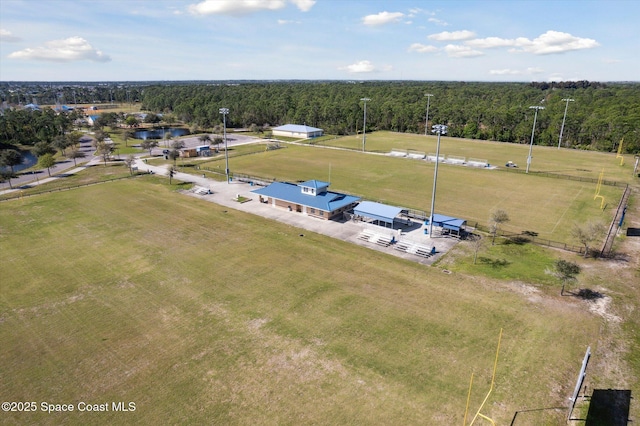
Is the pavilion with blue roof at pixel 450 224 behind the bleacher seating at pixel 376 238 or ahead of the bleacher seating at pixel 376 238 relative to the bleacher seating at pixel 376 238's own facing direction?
behind

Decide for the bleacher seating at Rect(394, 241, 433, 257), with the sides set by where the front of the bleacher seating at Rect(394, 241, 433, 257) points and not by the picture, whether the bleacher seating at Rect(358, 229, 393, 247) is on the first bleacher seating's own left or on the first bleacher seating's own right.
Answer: on the first bleacher seating's own right

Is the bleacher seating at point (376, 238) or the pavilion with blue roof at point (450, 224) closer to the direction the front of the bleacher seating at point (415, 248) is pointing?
the bleacher seating

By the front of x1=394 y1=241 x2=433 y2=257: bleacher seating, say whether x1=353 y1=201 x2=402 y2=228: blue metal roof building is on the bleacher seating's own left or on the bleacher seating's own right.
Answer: on the bleacher seating's own right

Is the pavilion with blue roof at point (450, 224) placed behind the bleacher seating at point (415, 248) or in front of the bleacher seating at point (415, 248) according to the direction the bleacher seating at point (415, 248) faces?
behind

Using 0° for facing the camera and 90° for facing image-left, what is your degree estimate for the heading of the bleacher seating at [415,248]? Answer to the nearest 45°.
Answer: approximately 45°

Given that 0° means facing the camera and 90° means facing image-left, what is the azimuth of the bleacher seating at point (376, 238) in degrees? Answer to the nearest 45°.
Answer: approximately 45°

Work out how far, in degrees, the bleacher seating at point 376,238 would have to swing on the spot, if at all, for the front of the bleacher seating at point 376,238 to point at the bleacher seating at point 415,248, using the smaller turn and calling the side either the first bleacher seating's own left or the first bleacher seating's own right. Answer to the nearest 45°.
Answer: approximately 90° to the first bleacher seating's own left

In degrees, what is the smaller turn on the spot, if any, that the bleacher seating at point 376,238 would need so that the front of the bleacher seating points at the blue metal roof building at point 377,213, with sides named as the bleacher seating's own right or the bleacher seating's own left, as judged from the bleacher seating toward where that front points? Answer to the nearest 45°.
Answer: approximately 135° to the bleacher seating's own right
